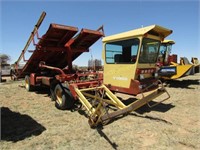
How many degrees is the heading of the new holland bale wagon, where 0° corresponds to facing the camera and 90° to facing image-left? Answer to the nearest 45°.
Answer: approximately 315°

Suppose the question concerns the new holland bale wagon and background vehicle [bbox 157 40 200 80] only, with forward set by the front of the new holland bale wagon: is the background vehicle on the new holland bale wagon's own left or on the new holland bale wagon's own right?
on the new holland bale wagon's own left
